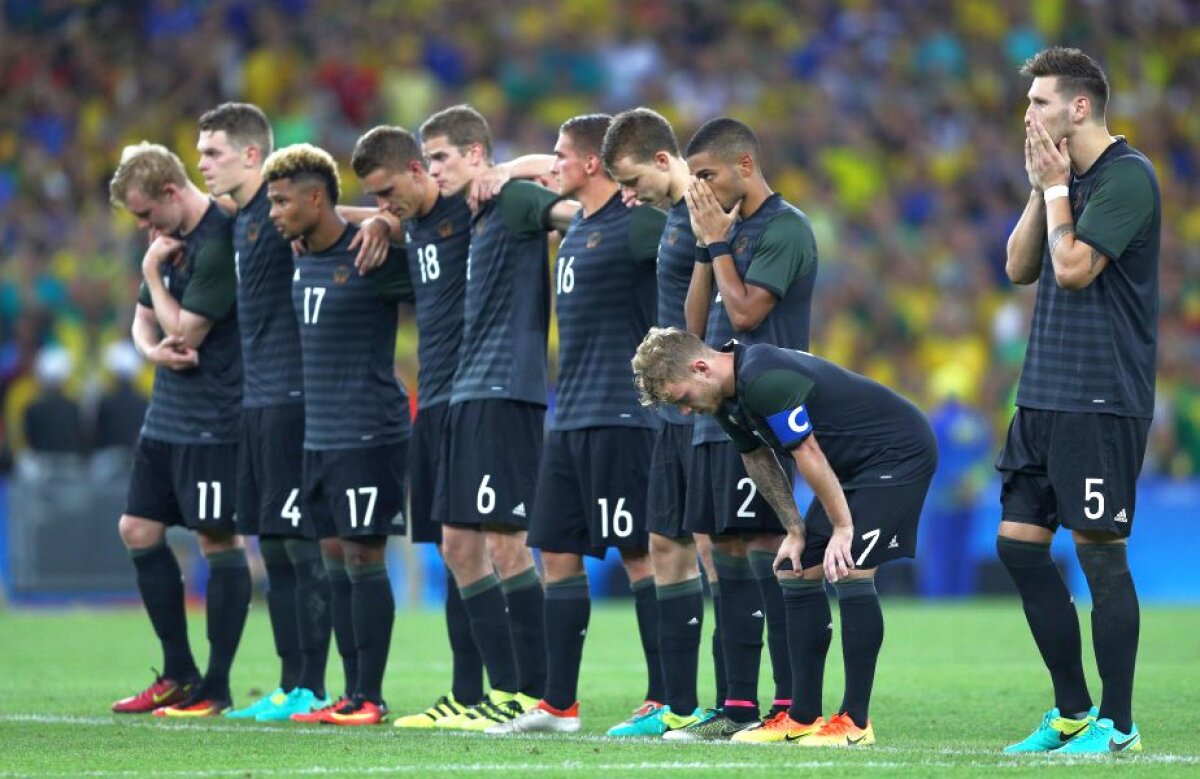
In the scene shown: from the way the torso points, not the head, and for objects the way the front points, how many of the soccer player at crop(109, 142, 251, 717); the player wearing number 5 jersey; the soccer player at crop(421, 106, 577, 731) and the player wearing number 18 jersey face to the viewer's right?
0

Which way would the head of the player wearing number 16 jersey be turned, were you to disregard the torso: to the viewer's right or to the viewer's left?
to the viewer's left

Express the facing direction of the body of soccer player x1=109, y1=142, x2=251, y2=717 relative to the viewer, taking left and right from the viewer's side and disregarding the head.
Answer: facing the viewer and to the left of the viewer

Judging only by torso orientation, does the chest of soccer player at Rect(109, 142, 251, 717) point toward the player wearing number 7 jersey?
no

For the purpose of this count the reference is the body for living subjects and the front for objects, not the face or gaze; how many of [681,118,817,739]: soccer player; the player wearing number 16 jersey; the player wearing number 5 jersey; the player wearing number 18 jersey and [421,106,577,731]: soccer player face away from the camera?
0

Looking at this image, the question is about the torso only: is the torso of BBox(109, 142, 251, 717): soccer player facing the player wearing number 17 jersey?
no

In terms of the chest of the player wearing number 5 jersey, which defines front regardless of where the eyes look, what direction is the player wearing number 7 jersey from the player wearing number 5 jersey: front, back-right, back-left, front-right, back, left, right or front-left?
front-right

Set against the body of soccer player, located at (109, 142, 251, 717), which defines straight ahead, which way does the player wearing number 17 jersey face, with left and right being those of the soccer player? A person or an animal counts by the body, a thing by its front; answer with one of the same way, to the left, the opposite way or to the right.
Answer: the same way

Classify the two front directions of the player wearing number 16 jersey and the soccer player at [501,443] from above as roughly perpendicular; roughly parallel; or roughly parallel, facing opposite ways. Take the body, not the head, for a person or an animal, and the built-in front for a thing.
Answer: roughly parallel

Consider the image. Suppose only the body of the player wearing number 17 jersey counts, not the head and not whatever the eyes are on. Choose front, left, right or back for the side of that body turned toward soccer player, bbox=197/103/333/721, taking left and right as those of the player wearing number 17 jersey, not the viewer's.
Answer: right

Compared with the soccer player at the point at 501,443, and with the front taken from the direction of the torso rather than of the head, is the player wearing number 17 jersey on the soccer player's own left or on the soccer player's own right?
on the soccer player's own right

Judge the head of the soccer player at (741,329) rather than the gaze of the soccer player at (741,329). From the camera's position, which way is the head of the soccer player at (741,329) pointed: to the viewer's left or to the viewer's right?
to the viewer's left

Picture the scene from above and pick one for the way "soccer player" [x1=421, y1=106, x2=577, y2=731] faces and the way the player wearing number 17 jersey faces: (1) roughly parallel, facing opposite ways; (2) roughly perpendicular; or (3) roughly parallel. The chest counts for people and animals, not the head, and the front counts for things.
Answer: roughly parallel

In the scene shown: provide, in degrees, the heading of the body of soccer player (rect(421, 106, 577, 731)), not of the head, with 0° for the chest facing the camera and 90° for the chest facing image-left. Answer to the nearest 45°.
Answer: approximately 45°

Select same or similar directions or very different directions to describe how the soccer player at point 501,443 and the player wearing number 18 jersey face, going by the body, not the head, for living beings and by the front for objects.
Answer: same or similar directions

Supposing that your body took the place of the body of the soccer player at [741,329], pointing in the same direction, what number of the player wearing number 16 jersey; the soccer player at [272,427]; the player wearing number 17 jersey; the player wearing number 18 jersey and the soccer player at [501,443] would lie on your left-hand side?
0

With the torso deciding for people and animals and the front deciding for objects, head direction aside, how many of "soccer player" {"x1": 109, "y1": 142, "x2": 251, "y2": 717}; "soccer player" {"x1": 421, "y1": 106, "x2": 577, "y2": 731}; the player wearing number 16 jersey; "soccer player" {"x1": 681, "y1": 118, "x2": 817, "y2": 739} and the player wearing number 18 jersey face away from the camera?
0

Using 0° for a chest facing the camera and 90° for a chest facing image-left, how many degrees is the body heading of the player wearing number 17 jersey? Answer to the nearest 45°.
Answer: approximately 45°

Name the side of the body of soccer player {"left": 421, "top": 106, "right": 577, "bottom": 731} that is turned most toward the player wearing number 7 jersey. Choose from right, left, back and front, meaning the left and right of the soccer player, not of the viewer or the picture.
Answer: left
